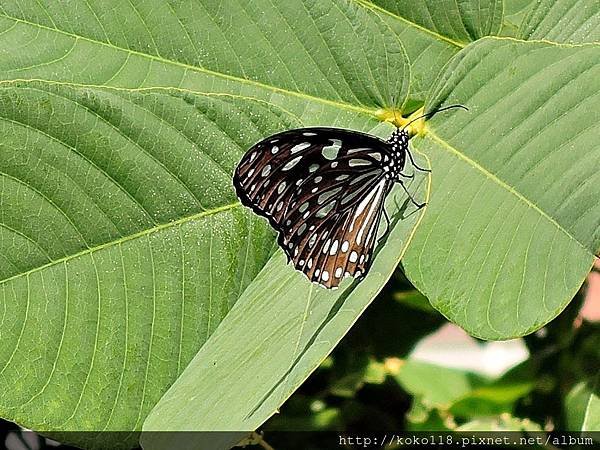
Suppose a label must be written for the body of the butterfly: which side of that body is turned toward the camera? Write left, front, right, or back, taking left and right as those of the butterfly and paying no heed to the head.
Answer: right
